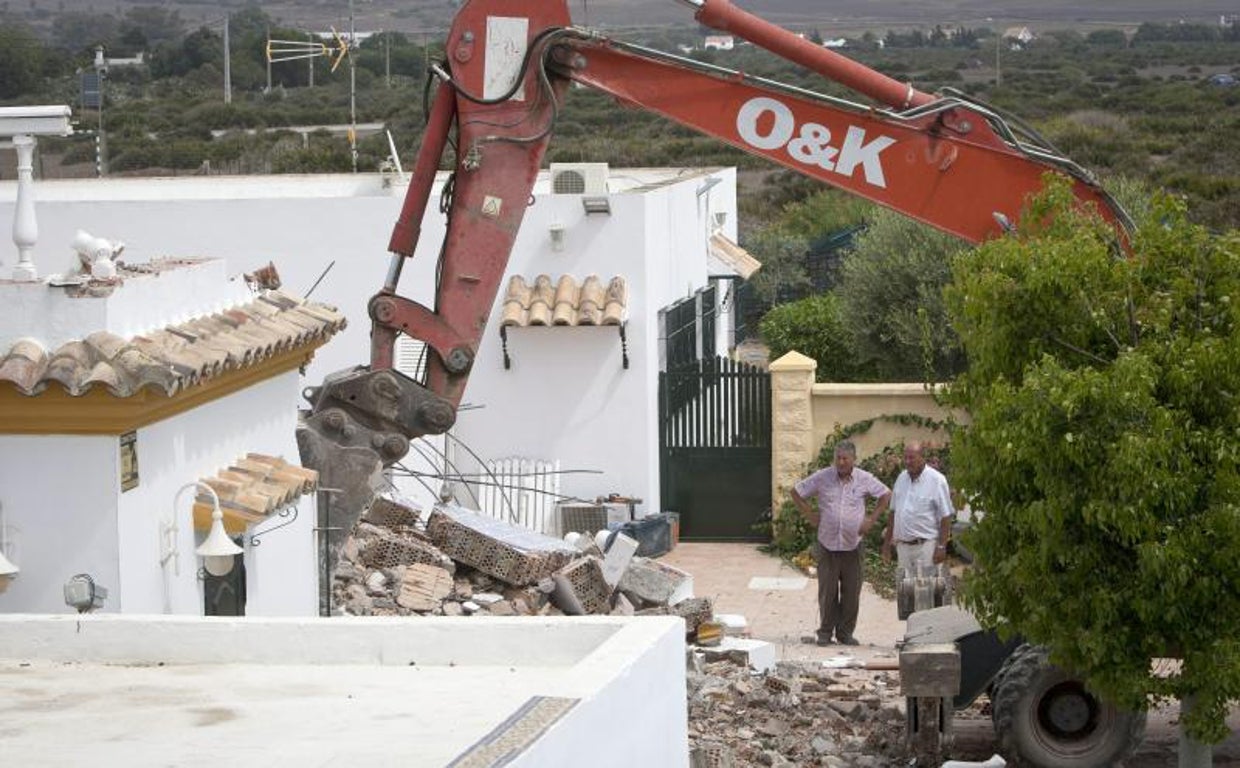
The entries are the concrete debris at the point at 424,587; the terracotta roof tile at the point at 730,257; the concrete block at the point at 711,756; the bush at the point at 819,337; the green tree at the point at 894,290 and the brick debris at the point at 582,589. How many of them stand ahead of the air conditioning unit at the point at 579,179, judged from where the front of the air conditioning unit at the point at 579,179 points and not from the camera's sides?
3

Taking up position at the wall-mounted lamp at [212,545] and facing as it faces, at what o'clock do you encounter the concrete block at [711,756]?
The concrete block is roughly at 12 o'clock from the wall-mounted lamp.

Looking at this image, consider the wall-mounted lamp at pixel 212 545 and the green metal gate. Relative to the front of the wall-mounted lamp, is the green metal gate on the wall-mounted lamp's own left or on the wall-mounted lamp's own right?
on the wall-mounted lamp's own left

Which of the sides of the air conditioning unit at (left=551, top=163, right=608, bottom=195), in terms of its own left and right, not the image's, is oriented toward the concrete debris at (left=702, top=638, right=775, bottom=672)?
front

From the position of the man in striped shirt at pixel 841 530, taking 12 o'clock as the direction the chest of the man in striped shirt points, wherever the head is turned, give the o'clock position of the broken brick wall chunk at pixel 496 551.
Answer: The broken brick wall chunk is roughly at 3 o'clock from the man in striped shirt.

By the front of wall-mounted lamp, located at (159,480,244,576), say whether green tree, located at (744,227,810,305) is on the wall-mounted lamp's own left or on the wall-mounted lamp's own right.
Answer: on the wall-mounted lamp's own left

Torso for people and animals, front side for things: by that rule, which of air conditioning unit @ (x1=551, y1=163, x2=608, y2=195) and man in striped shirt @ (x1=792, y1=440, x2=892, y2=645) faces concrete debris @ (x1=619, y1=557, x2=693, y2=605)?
the air conditioning unit

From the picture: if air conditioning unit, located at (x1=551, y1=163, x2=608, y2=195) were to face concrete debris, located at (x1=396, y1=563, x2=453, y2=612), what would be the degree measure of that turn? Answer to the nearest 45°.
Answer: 0° — it already faces it

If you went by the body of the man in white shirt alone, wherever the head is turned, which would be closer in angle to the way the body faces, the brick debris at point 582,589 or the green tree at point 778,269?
the brick debris

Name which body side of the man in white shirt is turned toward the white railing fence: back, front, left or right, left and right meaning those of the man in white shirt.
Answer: right

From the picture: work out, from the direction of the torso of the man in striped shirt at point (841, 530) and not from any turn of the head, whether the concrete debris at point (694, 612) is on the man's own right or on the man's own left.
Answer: on the man's own right
